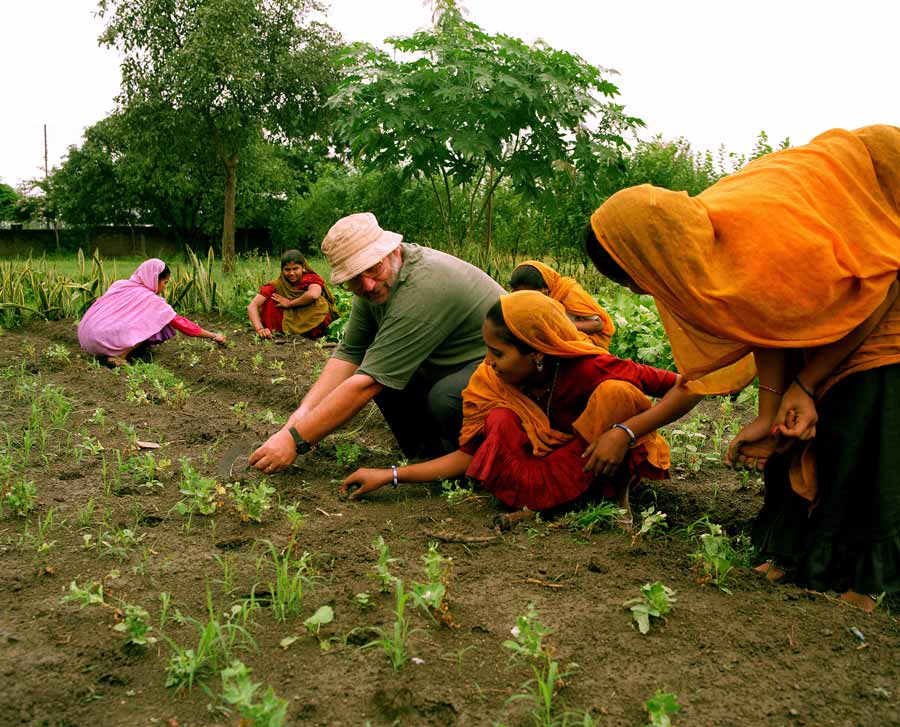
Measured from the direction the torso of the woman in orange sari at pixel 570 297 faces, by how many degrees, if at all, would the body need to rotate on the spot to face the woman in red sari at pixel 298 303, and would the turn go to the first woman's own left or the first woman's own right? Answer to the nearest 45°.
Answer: approximately 45° to the first woman's own right

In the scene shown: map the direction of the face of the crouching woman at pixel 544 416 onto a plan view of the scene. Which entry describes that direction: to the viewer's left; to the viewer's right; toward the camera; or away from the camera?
to the viewer's left

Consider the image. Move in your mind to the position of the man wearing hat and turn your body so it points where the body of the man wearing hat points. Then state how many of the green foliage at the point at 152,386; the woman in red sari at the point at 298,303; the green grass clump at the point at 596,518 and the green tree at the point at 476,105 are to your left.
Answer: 1

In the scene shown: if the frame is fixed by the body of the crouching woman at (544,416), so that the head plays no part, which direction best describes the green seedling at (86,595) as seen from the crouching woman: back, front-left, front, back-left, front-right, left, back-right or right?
front

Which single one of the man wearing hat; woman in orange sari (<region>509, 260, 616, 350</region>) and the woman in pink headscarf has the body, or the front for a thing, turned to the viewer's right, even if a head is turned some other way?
the woman in pink headscarf

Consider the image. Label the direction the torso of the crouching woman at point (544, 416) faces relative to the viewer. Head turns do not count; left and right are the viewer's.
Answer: facing the viewer and to the left of the viewer

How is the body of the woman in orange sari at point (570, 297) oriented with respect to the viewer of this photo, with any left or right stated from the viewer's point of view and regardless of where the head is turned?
facing to the left of the viewer

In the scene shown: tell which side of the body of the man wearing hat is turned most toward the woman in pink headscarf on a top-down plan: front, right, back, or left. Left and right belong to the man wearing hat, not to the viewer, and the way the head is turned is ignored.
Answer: right

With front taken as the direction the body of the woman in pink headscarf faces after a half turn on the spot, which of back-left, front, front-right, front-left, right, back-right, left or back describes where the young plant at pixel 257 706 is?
left

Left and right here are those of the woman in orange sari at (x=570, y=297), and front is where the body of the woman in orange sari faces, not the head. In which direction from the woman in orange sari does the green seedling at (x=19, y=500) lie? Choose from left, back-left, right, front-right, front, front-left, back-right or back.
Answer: front-left

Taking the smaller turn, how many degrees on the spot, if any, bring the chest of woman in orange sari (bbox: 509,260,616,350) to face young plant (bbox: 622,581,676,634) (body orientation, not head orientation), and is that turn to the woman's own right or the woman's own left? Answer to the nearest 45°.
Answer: approximately 90° to the woman's own left

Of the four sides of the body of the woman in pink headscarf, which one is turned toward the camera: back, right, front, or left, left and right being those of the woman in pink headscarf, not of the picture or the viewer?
right

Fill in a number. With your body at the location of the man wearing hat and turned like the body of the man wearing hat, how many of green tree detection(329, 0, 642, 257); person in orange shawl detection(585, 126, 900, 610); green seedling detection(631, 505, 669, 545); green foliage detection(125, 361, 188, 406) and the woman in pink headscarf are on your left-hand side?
2

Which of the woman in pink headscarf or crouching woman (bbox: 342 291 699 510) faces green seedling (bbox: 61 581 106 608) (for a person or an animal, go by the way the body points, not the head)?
the crouching woman

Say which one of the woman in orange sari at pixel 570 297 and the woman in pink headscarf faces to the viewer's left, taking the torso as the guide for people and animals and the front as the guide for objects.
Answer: the woman in orange sari

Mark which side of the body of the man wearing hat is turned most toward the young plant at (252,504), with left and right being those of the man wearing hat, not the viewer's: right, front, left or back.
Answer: front

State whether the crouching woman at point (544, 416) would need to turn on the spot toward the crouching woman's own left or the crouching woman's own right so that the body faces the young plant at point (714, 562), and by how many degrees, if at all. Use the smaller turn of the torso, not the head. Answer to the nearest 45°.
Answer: approximately 90° to the crouching woman's own left

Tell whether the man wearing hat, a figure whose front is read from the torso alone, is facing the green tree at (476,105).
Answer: no
